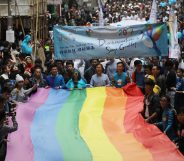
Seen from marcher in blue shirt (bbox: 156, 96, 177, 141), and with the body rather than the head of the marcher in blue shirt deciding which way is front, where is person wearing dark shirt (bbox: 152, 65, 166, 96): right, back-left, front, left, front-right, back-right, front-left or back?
back-right

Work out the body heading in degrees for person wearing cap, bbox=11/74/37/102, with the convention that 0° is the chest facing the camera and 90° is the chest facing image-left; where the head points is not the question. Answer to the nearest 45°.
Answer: approximately 315°

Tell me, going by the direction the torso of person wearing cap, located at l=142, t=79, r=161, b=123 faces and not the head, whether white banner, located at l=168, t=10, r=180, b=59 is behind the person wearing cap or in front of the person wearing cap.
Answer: behind

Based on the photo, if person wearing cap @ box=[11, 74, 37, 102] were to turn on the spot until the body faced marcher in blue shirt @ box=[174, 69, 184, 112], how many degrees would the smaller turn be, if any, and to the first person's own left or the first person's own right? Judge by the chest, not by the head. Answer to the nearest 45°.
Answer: approximately 45° to the first person's own left

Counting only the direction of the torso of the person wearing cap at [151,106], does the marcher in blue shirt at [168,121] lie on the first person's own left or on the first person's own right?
on the first person's own left

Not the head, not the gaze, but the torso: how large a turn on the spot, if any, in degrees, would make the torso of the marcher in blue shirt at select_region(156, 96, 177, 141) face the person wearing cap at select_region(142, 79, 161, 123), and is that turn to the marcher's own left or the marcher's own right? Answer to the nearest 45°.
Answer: approximately 90° to the marcher's own right

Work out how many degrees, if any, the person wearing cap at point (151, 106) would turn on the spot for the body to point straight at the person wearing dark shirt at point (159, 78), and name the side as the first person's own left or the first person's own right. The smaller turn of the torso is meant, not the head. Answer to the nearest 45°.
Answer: approximately 135° to the first person's own right

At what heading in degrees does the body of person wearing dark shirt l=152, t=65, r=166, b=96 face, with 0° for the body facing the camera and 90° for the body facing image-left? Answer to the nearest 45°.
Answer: approximately 45°
